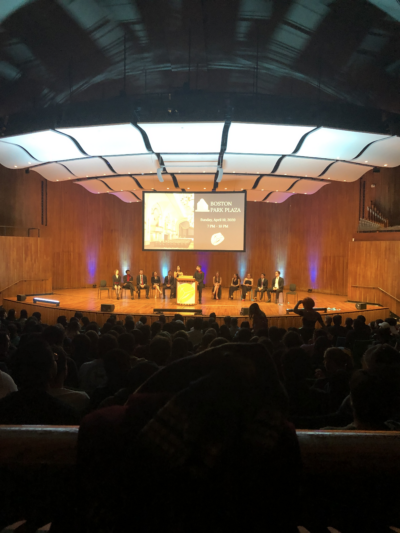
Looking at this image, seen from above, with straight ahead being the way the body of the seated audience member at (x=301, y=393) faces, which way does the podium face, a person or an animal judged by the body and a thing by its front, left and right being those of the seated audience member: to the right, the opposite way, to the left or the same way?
the opposite way

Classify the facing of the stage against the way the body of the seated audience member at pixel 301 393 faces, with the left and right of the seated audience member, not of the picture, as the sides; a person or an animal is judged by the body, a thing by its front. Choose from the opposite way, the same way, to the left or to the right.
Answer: the opposite way

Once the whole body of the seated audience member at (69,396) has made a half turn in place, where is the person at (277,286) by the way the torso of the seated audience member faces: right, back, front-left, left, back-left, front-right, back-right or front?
back-left

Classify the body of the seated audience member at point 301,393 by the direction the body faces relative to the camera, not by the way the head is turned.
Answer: away from the camera

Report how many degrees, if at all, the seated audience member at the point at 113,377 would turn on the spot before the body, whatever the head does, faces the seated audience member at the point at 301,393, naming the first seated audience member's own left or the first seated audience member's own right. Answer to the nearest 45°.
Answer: approximately 90° to the first seated audience member's own right

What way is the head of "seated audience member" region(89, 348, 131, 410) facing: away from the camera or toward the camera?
away from the camera

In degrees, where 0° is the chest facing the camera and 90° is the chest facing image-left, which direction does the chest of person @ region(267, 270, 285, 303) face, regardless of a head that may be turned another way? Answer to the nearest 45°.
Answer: approximately 45°

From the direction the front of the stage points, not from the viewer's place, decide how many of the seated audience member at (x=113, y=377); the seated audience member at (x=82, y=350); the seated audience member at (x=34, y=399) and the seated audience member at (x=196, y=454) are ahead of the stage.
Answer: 4

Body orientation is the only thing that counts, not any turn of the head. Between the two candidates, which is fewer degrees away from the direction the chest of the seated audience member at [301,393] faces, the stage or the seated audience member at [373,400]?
the stage

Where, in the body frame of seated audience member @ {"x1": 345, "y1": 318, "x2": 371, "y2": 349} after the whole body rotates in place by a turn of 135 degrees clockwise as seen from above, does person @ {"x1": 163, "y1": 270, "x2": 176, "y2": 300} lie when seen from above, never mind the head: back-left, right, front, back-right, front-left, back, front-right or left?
back

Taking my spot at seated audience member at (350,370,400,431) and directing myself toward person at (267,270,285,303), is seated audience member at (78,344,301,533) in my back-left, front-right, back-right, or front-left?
back-left

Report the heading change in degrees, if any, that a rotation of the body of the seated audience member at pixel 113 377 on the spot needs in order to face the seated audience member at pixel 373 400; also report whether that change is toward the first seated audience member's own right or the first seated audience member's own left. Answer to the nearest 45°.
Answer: approximately 135° to the first seated audience member's own right

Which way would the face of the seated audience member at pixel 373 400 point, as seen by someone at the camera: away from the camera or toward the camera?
away from the camera

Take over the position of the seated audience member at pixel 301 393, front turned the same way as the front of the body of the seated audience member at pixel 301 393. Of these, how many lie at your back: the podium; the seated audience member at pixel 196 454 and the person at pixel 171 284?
1

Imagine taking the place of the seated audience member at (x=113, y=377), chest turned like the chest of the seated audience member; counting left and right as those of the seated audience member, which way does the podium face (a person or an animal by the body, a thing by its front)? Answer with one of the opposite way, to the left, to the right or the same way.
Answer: the opposite way

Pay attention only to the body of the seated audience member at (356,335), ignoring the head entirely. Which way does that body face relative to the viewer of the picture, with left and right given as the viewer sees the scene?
facing away from the viewer

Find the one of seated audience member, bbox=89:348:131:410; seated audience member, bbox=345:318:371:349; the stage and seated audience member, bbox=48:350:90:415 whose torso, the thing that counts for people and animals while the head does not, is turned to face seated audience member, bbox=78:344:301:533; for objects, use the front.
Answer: the stage
